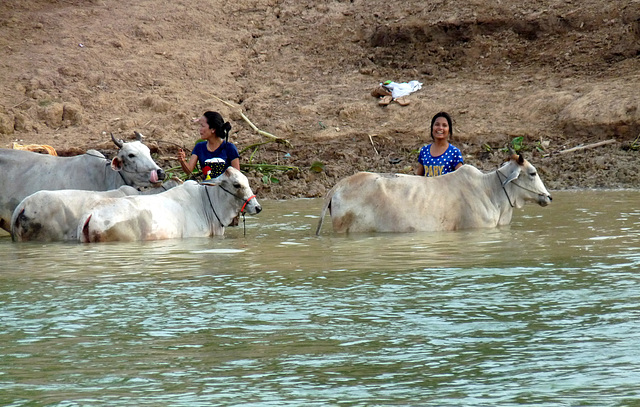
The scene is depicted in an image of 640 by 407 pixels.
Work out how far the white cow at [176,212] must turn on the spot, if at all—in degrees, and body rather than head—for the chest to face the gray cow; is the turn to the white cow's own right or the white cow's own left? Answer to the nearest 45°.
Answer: approximately 135° to the white cow's own left

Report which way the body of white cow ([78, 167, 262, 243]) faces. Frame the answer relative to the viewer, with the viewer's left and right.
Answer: facing to the right of the viewer

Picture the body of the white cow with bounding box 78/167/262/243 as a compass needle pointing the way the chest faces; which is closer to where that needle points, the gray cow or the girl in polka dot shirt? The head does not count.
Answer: the girl in polka dot shirt

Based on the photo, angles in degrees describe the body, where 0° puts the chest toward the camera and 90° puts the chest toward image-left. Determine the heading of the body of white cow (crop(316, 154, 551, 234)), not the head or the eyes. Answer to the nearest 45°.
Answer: approximately 270°

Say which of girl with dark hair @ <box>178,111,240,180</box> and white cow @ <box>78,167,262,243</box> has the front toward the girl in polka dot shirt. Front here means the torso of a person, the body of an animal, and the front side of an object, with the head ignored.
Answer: the white cow

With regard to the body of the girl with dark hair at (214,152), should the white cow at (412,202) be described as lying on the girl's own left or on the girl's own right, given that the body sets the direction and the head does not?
on the girl's own left

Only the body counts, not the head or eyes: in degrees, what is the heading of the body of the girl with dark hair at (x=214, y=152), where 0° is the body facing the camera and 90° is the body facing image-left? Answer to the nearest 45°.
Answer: approximately 45°

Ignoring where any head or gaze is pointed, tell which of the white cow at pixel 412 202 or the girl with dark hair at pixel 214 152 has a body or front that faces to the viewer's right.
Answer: the white cow

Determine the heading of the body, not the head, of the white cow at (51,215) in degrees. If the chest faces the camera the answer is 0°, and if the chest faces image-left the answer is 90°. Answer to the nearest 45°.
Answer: approximately 270°

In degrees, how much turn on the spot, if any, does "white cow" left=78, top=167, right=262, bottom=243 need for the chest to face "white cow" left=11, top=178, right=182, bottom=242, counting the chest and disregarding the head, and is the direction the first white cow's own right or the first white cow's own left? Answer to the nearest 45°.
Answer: approximately 180°

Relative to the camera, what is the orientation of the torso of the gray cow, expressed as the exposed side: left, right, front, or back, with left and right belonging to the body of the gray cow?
right

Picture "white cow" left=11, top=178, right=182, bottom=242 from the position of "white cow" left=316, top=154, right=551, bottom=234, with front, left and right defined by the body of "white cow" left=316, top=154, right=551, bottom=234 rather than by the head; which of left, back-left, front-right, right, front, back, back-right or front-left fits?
back

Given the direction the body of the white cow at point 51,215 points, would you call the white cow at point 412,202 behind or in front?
in front

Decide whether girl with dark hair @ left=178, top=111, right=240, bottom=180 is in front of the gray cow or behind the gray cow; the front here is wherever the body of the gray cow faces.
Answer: in front
